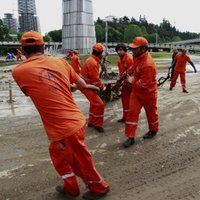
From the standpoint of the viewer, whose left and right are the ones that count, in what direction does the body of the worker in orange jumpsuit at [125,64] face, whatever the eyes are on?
facing the viewer and to the left of the viewer

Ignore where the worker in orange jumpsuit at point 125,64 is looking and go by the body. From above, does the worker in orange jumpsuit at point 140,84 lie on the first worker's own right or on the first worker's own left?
on the first worker's own left

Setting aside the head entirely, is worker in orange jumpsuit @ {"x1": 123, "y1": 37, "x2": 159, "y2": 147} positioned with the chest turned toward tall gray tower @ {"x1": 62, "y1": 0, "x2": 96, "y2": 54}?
no

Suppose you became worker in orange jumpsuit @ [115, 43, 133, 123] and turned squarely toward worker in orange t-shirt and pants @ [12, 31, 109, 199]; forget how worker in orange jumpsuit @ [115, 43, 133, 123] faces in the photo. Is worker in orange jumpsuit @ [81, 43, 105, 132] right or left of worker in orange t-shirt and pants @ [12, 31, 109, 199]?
right

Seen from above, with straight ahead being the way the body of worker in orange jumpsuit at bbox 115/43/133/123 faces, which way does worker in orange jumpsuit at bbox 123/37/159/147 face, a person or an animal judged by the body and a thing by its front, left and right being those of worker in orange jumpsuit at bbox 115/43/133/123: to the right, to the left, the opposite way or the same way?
the same way

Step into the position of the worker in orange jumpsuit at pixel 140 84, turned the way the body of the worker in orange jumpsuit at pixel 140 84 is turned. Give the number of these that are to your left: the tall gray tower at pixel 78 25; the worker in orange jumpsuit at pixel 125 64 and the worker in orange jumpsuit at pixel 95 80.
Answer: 0

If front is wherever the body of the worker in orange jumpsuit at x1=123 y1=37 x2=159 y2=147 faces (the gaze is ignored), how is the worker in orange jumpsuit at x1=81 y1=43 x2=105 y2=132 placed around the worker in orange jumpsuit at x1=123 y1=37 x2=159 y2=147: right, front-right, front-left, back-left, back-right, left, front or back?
right
